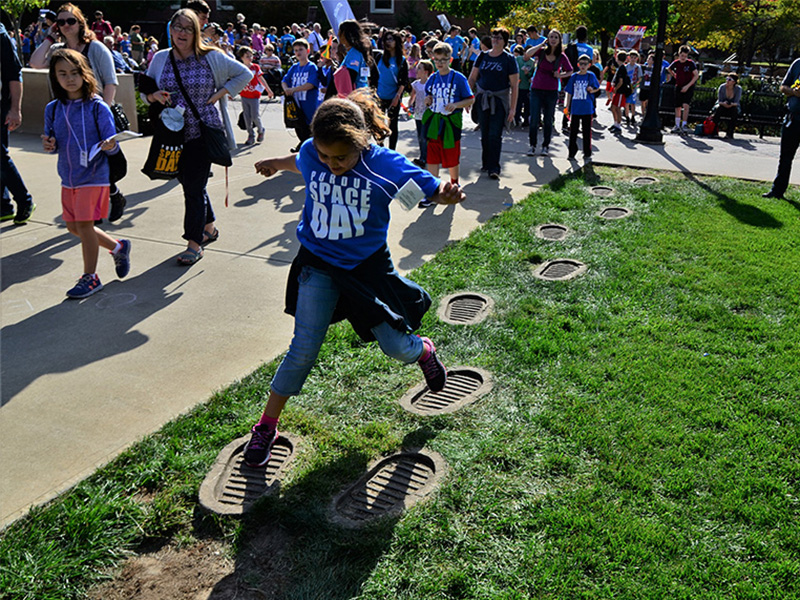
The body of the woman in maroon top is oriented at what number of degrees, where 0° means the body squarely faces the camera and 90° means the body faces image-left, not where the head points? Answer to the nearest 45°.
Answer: approximately 0°

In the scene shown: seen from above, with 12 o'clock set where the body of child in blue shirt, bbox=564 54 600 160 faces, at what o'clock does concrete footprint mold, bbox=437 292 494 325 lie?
The concrete footprint mold is roughly at 12 o'clock from the child in blue shirt.

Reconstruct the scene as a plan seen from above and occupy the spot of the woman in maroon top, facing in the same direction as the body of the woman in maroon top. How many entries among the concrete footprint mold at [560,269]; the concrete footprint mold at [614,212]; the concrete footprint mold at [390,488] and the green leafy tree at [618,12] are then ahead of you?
3

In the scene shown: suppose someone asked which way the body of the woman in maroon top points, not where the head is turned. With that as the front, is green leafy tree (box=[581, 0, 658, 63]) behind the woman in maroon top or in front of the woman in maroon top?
behind

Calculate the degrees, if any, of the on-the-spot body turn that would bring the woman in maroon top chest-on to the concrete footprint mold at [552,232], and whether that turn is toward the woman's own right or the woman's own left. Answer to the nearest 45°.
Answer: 0° — they already face it

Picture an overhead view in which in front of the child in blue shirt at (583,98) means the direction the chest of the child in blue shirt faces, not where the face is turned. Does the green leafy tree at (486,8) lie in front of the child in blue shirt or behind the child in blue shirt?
behind

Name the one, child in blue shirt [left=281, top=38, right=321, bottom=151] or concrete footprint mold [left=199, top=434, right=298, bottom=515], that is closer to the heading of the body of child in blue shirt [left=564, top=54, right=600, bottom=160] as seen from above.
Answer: the concrete footprint mold

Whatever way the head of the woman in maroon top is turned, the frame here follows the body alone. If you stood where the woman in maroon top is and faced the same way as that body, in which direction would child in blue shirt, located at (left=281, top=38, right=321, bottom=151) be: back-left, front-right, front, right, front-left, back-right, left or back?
front-right

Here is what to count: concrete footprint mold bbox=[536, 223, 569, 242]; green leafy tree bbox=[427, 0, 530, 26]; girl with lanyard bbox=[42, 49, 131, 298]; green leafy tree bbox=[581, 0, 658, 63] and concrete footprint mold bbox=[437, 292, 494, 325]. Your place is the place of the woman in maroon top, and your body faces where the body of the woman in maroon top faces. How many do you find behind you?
2

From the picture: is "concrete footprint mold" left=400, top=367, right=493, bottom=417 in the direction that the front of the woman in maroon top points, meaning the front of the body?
yes

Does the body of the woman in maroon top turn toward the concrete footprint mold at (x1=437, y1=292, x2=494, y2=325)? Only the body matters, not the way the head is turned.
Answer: yes

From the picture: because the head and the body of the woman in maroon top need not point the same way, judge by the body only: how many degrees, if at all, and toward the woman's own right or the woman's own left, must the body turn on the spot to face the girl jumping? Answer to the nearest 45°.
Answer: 0° — they already face them
